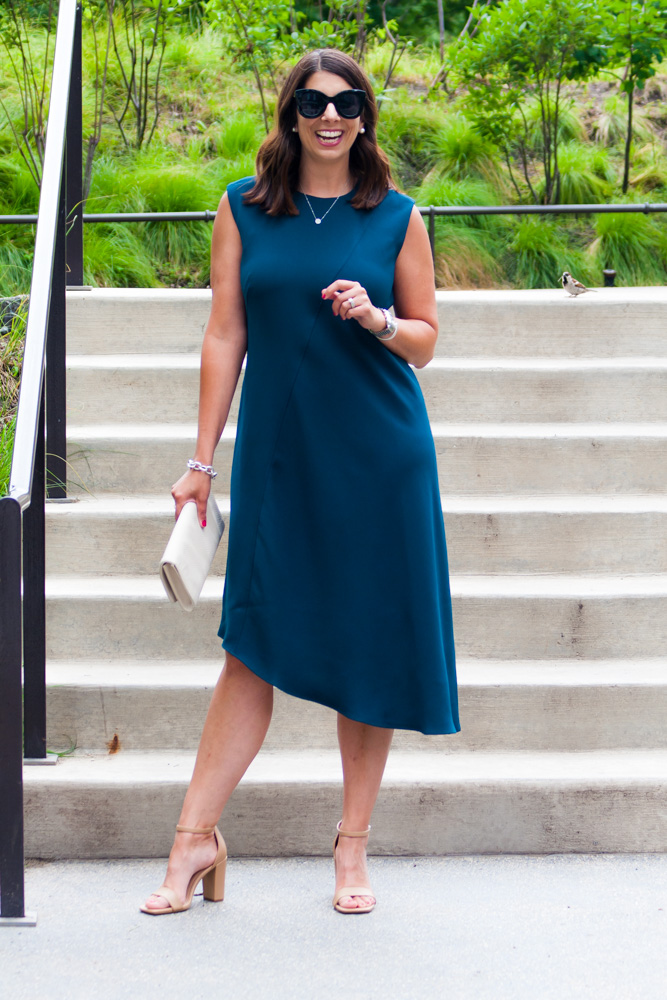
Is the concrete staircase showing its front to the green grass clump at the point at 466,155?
no

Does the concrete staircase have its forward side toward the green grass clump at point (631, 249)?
no

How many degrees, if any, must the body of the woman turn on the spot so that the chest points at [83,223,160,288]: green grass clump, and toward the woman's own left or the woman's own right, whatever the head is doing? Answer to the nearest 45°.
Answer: approximately 180°

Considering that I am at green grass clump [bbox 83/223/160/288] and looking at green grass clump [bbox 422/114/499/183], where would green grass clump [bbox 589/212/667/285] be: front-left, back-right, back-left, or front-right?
front-right

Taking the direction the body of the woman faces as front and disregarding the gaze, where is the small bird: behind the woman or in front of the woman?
behind

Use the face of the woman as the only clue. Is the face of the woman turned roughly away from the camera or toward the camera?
toward the camera

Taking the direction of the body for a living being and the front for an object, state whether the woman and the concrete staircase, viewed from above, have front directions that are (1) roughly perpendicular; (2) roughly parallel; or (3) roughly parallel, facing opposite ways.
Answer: roughly parallel

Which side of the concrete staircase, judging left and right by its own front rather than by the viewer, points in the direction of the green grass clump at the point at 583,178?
back

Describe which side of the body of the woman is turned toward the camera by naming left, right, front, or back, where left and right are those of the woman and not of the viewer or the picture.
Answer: front

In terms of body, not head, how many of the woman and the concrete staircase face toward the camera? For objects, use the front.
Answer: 2

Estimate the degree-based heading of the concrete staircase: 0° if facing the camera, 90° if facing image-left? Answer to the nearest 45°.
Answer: approximately 0°
